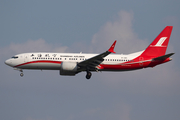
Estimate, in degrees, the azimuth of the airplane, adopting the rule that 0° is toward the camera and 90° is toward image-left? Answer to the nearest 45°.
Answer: approximately 90°
